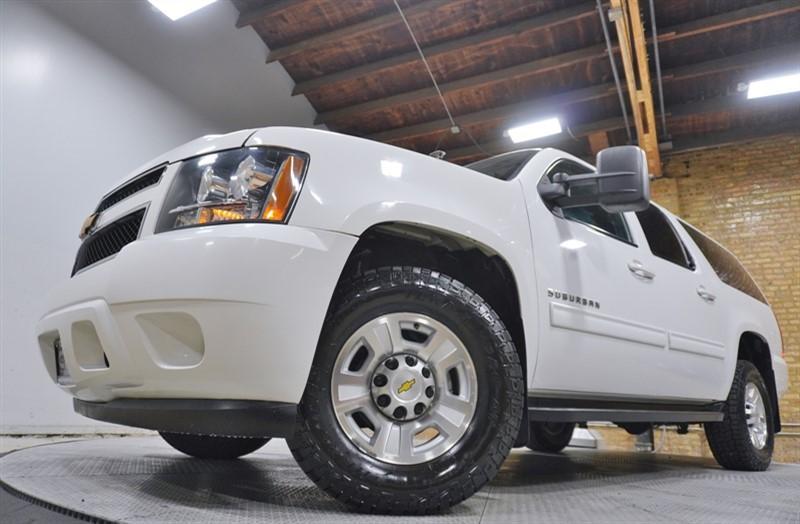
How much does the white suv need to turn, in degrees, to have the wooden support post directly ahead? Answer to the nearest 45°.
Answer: approximately 180°

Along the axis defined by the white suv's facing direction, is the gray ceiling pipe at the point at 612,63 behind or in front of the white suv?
behind

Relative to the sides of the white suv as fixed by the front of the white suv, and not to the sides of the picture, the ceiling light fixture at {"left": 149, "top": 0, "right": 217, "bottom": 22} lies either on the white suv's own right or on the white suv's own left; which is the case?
on the white suv's own right

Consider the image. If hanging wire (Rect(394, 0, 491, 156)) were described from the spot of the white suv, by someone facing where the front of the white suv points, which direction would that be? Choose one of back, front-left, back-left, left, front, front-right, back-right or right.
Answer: back-right

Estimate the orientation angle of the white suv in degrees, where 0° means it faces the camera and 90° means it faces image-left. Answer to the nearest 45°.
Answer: approximately 45°

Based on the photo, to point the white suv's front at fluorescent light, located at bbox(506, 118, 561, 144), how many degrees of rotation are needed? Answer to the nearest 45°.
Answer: approximately 135° to its right

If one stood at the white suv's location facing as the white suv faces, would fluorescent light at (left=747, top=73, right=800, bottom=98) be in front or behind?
behind
